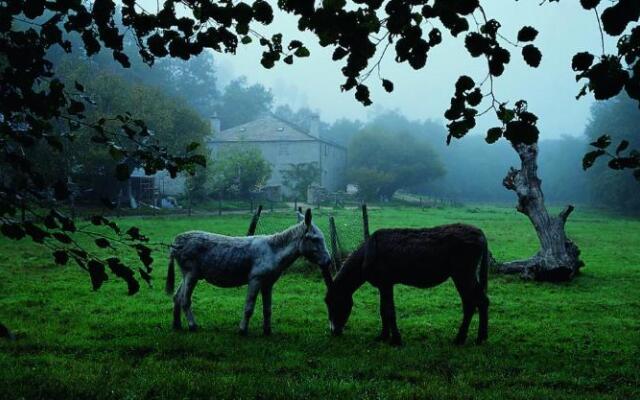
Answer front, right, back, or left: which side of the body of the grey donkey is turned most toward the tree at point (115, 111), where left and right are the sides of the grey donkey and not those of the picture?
left

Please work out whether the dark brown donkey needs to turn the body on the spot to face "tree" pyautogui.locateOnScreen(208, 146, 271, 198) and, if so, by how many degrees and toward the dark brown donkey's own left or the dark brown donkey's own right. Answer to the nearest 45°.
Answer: approximately 45° to the dark brown donkey's own right

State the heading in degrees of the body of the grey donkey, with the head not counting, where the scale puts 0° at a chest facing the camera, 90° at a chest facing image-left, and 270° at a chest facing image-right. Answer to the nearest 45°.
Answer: approximately 270°

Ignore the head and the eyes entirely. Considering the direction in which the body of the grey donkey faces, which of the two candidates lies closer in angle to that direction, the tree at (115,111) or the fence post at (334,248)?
the fence post

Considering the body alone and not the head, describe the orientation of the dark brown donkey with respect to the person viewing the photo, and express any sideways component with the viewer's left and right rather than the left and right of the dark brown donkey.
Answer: facing to the left of the viewer

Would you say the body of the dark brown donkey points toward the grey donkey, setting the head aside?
yes

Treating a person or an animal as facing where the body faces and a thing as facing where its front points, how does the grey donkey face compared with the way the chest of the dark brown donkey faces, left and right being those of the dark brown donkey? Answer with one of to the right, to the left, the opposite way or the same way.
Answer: the opposite way

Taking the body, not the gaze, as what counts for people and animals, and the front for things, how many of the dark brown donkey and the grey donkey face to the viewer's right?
1
